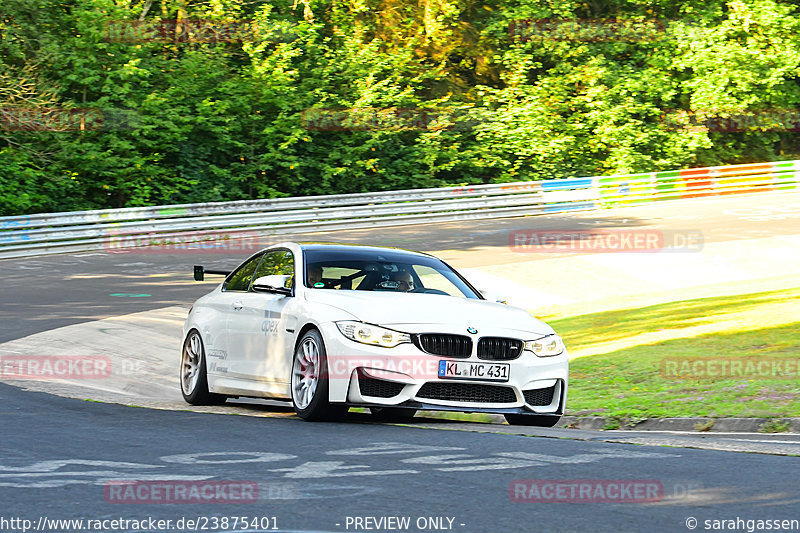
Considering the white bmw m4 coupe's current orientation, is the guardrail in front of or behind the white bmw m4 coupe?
behind

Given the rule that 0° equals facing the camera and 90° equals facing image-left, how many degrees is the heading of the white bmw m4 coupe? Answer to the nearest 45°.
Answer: approximately 315°
